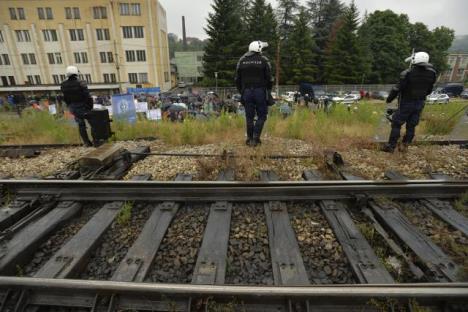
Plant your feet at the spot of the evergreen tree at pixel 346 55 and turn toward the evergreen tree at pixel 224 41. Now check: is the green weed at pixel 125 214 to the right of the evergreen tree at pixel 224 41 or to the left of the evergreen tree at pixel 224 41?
left

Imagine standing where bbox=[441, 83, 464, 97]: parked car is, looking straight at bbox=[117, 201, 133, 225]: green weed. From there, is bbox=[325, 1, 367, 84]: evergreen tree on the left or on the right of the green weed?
right

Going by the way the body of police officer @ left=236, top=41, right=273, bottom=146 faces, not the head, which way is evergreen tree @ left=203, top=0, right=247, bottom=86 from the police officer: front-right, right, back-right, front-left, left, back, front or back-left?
front

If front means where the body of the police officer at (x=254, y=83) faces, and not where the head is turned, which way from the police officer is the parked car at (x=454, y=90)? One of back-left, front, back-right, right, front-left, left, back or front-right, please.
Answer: front-right

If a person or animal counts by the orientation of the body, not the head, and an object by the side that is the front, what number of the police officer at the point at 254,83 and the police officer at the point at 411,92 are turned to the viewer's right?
0

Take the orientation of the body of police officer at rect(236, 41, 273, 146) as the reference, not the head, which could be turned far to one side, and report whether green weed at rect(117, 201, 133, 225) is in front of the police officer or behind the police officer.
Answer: behind

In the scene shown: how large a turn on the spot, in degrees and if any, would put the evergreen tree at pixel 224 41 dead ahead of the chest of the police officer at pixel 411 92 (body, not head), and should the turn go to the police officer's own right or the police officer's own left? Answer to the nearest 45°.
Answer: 0° — they already face it

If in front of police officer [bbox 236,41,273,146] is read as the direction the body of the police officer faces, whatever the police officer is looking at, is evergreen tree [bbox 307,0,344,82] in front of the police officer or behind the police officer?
in front

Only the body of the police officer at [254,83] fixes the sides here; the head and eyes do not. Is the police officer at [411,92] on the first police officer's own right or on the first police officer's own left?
on the first police officer's own right

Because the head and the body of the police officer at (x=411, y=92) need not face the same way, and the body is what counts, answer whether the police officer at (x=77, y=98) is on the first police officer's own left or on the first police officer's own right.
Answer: on the first police officer's own left

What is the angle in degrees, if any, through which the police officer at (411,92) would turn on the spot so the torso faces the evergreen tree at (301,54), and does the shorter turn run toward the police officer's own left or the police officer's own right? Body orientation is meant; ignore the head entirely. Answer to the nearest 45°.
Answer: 0° — they already face it

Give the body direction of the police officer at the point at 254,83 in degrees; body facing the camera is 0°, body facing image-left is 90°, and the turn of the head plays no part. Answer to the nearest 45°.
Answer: approximately 180°

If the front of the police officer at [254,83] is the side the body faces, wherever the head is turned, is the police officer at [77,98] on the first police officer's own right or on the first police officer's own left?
on the first police officer's own left

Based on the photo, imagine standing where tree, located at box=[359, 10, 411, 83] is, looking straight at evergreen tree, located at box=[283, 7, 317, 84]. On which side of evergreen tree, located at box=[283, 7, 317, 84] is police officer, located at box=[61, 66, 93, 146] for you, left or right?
left

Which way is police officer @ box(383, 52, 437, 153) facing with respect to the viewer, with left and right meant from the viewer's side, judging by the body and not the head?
facing away from the viewer and to the left of the viewer
